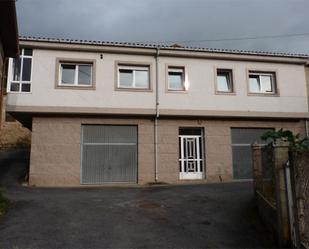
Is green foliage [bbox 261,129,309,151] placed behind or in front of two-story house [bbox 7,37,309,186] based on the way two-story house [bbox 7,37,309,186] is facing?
in front

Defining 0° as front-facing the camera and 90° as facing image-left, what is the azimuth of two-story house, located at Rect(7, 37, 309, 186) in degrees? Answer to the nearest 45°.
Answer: approximately 0°

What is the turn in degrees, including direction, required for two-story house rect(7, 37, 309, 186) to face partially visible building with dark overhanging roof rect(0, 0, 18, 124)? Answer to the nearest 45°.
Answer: approximately 45° to its right
